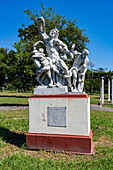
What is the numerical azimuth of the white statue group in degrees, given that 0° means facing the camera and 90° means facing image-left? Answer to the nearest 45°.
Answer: approximately 0°
